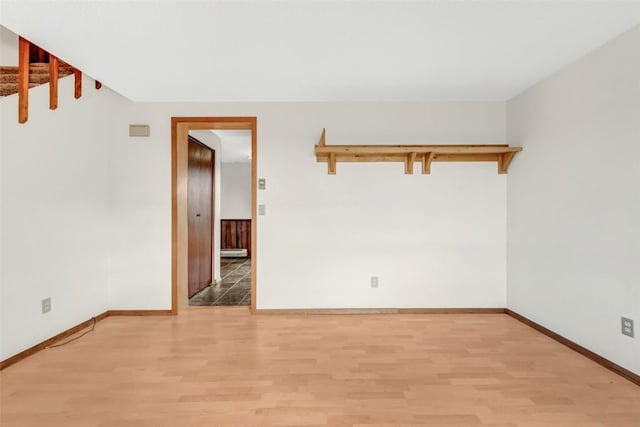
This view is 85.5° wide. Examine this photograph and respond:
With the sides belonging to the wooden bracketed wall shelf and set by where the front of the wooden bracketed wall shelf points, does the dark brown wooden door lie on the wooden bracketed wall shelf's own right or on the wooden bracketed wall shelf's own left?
on the wooden bracketed wall shelf's own right

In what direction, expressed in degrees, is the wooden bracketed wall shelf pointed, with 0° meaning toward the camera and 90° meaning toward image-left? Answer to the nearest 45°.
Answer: approximately 0°

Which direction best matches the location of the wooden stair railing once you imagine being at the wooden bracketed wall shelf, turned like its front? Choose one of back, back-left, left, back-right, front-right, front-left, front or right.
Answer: front-right

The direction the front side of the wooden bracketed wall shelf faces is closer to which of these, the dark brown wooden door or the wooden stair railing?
the wooden stair railing
